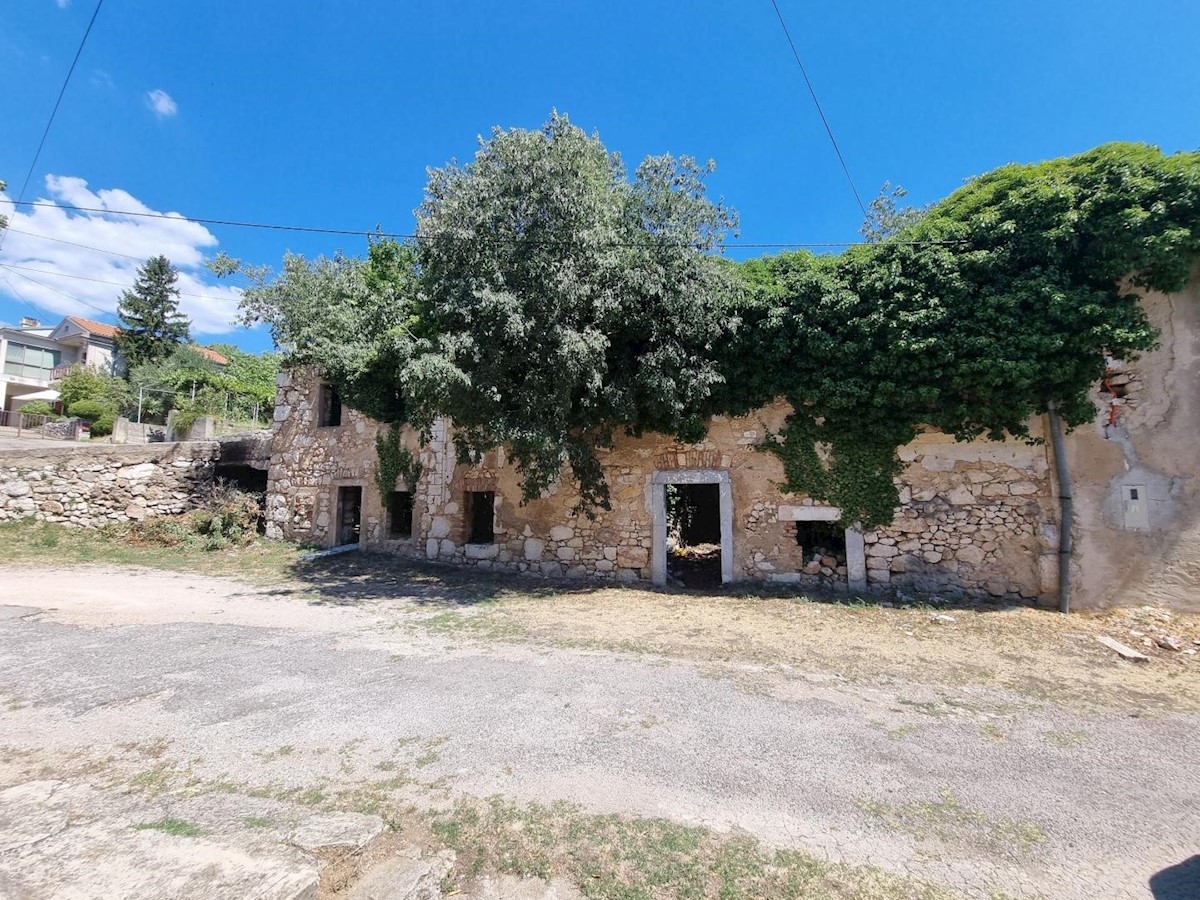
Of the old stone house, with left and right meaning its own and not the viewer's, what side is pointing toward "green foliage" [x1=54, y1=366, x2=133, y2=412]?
right

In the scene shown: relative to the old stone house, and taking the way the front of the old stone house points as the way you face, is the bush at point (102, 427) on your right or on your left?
on your right

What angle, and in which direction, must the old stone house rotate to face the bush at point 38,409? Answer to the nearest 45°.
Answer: approximately 90° to its right

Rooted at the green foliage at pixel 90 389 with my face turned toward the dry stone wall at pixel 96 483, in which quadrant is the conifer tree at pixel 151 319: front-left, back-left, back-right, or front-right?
back-left

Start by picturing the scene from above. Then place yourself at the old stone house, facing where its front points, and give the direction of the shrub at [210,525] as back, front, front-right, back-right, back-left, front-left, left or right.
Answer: right

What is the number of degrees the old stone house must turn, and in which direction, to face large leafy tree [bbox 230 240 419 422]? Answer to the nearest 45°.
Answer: approximately 90° to its right

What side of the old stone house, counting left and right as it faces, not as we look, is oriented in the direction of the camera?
front

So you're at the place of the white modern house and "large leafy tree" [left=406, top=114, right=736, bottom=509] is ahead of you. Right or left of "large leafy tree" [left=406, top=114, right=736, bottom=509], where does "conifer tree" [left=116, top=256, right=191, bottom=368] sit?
left
